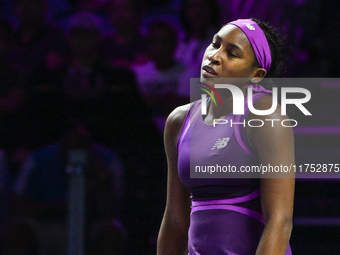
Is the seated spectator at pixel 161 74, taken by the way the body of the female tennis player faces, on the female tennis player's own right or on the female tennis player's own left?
on the female tennis player's own right

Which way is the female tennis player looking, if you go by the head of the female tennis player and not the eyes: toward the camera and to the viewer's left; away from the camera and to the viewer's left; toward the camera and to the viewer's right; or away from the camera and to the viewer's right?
toward the camera and to the viewer's left

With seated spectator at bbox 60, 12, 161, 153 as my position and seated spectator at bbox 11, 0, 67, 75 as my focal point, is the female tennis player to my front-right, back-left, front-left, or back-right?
back-left

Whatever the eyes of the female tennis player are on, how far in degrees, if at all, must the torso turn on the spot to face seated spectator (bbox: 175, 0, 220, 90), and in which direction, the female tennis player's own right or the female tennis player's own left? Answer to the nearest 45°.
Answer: approximately 135° to the female tennis player's own right

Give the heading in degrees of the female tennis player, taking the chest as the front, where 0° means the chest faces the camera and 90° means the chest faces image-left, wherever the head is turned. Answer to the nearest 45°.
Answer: approximately 45°

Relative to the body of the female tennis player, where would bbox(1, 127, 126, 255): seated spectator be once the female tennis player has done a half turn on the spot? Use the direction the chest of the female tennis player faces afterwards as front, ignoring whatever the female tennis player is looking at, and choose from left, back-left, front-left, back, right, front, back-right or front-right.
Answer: left

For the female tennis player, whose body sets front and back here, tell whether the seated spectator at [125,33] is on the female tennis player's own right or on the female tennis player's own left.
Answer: on the female tennis player's own right
